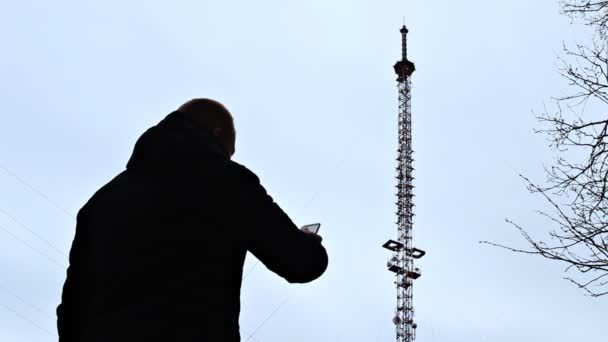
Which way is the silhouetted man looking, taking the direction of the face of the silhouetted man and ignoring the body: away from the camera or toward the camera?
away from the camera

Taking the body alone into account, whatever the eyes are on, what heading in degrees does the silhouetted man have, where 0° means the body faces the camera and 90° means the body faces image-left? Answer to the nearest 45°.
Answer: approximately 225°
